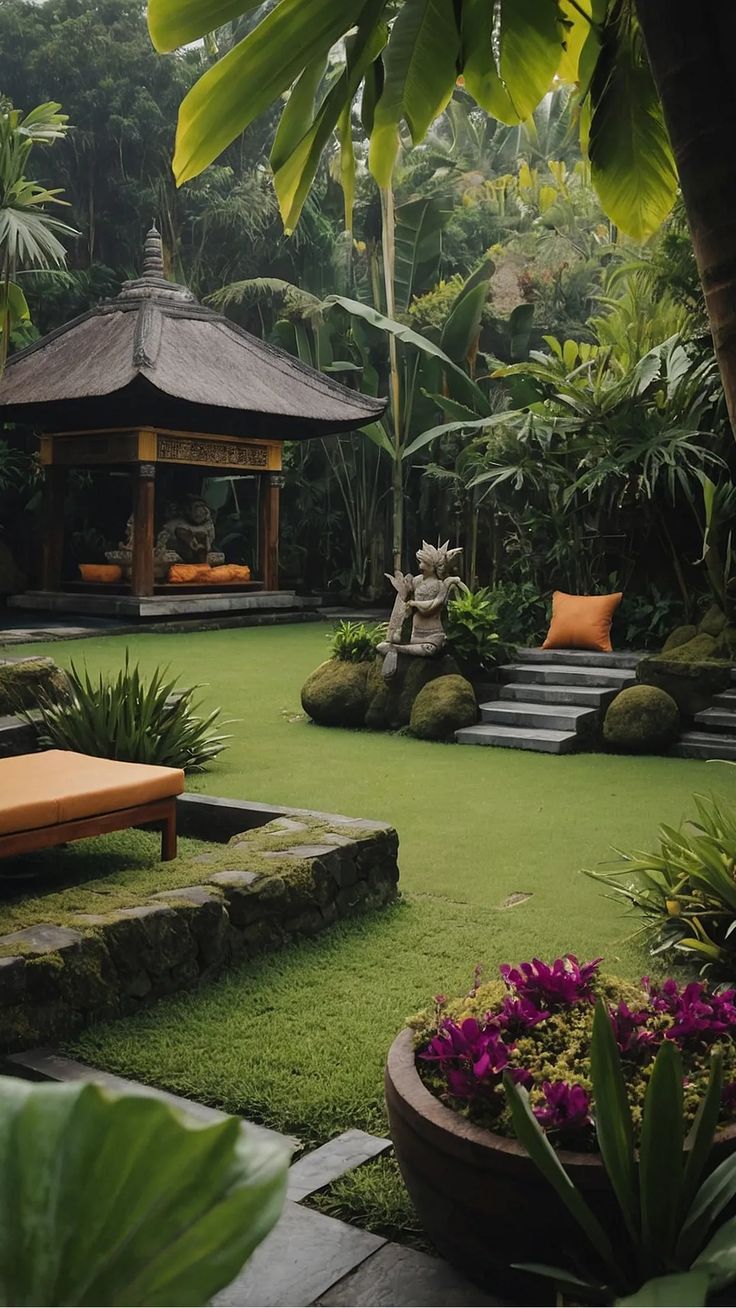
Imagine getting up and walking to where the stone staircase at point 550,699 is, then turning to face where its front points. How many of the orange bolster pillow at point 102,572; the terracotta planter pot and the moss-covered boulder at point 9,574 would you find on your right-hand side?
2

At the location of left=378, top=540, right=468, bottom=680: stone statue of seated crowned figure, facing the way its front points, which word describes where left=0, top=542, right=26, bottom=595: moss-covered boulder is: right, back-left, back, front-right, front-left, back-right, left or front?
right

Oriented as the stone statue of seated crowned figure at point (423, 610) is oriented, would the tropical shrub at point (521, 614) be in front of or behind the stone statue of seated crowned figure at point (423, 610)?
behind

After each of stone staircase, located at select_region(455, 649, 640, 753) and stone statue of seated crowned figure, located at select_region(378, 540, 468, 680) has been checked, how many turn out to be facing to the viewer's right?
0

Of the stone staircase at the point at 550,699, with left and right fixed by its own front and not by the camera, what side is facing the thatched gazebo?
right

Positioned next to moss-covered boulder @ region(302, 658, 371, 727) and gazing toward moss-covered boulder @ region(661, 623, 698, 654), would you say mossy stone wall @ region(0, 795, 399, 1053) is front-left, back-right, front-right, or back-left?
back-right

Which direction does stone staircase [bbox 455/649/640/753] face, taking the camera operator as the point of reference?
facing the viewer and to the left of the viewer

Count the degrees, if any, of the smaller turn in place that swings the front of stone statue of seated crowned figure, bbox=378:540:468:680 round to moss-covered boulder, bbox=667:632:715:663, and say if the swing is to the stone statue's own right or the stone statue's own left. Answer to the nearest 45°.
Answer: approximately 135° to the stone statue's own left

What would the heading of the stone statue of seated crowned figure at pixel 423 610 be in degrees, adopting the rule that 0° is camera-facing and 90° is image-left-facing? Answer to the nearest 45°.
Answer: approximately 45°

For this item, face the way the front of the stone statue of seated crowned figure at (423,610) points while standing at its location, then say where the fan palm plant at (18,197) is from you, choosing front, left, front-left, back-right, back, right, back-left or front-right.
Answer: right

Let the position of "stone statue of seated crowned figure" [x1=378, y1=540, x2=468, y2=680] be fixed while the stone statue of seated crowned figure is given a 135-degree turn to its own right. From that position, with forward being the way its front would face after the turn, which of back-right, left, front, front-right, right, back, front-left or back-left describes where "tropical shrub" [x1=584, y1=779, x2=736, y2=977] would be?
back
